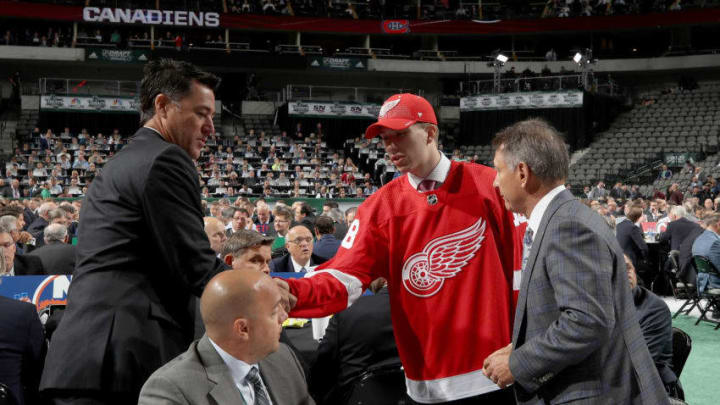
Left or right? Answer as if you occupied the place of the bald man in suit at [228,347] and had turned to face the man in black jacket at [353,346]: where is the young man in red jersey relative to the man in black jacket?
right

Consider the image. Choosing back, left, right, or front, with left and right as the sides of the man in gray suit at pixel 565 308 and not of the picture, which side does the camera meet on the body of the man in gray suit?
left

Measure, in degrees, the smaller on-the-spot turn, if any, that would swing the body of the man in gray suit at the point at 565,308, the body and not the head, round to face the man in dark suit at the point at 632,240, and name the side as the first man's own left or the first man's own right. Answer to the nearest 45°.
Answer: approximately 90° to the first man's own right

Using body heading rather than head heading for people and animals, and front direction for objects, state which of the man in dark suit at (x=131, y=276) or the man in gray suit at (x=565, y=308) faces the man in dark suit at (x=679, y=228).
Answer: the man in dark suit at (x=131, y=276)

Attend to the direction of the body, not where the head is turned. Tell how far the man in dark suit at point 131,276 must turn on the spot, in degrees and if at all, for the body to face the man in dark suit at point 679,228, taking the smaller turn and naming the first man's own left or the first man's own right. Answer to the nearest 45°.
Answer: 0° — they already face them

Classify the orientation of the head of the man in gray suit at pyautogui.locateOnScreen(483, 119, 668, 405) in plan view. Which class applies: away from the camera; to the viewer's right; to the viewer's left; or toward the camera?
to the viewer's left

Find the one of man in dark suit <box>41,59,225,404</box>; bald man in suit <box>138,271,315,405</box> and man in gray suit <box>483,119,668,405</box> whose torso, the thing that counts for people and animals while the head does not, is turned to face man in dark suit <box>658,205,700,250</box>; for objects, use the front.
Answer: man in dark suit <box>41,59,225,404</box>
